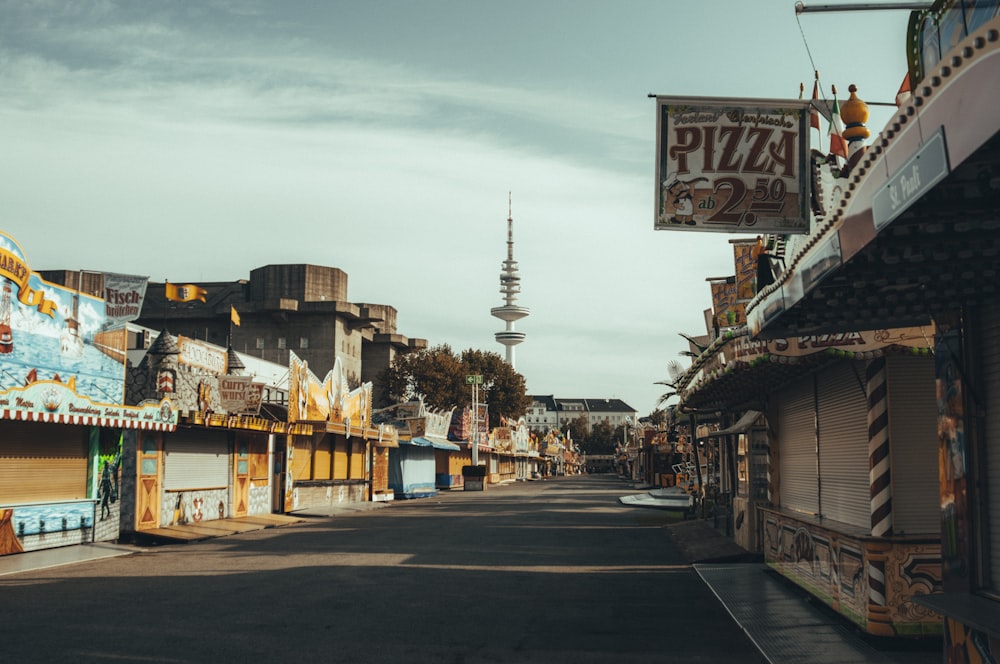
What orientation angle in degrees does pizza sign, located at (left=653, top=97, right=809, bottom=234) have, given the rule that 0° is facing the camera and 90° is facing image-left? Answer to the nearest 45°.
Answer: approximately 0°

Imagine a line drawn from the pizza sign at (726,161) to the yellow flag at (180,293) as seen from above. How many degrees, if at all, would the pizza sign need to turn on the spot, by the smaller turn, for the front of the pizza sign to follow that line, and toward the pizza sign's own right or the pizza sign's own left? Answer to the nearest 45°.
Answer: approximately 135° to the pizza sign's own right
